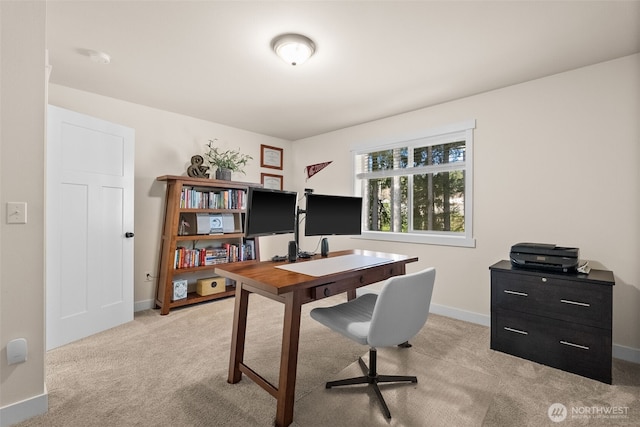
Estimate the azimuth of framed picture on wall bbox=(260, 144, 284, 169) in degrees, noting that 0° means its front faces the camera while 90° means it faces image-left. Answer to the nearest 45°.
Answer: approximately 315°

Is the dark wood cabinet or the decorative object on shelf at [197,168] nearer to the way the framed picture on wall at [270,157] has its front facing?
the dark wood cabinet

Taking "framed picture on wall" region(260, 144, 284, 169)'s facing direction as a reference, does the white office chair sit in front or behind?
in front

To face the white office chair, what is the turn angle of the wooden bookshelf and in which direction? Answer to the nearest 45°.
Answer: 0° — it already faces it

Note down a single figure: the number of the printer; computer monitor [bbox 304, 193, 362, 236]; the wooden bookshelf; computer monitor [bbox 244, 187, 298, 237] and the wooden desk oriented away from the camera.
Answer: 0

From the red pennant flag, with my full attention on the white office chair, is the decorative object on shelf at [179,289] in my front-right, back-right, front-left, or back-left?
front-right

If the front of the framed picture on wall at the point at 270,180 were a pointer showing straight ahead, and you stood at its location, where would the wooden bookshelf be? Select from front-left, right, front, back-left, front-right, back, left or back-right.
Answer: right

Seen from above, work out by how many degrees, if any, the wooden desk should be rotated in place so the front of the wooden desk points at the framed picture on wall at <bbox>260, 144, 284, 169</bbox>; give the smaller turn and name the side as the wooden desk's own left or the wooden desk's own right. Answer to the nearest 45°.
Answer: approximately 135° to the wooden desk's own left

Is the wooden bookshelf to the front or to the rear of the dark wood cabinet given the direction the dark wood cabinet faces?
to the front

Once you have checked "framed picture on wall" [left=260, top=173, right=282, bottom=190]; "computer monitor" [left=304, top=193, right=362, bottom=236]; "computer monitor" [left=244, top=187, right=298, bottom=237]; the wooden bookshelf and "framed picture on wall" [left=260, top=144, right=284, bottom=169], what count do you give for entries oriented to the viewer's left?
0

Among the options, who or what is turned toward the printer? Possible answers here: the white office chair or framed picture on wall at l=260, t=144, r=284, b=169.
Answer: the framed picture on wall

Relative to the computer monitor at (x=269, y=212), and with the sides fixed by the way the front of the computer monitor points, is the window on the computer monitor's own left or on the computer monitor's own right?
on the computer monitor's own left

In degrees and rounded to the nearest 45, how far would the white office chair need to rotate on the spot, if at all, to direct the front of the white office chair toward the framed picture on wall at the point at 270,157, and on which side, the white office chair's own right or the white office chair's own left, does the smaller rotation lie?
0° — it already faces it
